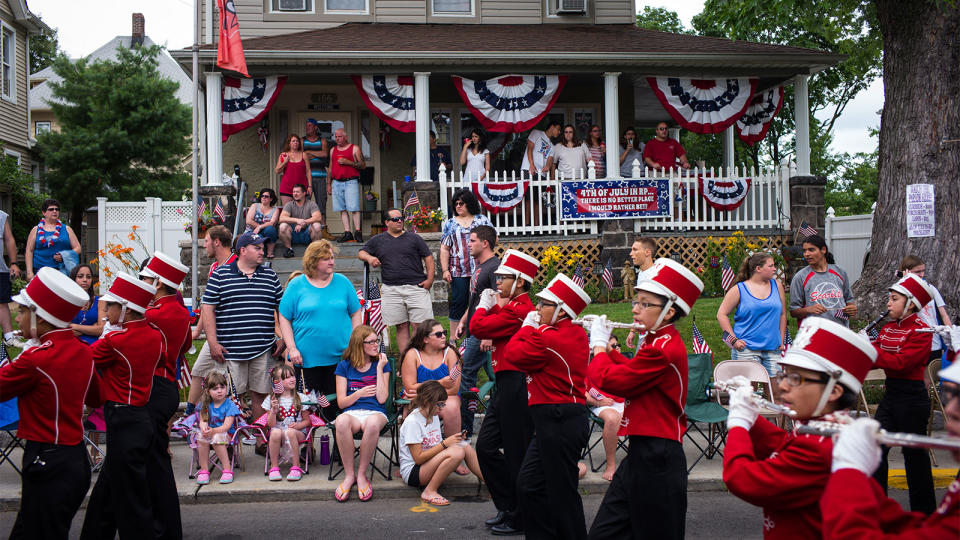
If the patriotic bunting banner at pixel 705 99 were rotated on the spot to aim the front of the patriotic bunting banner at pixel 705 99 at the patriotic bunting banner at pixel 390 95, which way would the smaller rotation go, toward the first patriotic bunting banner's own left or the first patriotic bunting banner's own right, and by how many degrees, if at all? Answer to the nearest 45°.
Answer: approximately 45° to the first patriotic bunting banner's own right

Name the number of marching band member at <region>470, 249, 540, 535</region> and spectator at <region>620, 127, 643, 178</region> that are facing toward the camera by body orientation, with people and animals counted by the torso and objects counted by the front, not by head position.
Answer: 1

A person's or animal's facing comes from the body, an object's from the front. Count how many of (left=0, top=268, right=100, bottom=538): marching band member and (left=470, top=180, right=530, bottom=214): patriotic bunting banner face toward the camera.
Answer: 1

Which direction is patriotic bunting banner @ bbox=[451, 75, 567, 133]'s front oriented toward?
toward the camera

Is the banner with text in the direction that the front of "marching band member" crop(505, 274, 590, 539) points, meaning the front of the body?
no

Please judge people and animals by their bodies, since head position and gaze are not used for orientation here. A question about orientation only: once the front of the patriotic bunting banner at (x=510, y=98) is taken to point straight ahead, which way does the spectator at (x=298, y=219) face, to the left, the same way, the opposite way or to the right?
the same way

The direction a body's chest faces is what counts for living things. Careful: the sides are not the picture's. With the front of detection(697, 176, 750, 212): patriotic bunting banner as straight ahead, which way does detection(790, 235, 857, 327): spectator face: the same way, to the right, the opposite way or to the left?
the same way

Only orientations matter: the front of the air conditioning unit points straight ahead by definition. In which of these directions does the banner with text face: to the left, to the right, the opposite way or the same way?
the same way

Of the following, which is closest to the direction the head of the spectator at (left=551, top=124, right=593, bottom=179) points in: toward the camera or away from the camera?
toward the camera

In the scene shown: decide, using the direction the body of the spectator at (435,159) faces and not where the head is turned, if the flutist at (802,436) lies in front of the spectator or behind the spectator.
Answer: in front

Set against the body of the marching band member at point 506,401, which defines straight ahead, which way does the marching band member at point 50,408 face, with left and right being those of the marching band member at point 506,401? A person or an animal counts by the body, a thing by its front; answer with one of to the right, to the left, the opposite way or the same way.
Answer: the same way

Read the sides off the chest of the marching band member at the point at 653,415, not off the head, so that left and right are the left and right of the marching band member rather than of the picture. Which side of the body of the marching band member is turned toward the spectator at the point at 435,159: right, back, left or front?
right

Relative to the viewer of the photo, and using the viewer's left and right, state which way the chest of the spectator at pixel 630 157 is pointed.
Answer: facing the viewer

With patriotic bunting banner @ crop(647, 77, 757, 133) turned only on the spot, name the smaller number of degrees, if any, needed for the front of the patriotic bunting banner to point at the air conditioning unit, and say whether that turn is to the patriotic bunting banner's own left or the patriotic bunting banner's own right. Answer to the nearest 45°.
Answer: approximately 135° to the patriotic bunting banner's own right

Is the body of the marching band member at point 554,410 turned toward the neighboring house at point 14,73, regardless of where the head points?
no

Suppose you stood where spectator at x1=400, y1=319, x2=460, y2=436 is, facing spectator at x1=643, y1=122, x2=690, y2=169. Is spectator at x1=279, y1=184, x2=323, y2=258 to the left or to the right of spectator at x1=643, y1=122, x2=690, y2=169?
left

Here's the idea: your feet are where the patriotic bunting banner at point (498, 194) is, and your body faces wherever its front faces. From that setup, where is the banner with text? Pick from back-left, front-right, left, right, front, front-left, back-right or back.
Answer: left

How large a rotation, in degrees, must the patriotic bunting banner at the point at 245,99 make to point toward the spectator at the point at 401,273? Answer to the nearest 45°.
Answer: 0° — it already faces them

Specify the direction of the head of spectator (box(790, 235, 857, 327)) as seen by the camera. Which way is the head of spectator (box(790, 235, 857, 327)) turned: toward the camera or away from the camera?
toward the camera

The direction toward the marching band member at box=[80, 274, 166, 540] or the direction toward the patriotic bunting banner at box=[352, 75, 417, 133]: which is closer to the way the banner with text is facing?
the marching band member

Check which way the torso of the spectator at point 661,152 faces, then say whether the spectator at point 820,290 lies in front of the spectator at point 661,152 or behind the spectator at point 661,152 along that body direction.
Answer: in front

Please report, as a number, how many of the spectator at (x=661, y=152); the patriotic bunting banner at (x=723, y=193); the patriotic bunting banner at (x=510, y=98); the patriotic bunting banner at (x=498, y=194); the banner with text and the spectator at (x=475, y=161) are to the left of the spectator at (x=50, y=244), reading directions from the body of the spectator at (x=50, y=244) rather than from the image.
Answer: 6

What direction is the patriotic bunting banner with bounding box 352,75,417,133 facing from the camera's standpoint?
toward the camera
